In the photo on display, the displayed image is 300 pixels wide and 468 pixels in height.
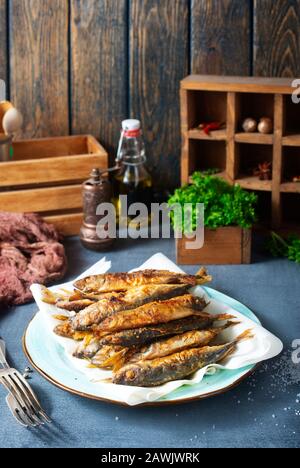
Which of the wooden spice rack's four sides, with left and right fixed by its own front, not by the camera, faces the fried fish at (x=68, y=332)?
front

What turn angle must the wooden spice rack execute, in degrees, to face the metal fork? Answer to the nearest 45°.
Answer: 0° — it already faces it

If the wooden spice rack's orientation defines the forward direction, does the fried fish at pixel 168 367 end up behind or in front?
in front

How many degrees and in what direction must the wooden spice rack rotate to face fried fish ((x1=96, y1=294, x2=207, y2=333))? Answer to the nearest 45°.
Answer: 0° — it already faces it

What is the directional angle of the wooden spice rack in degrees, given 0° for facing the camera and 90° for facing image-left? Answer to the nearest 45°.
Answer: approximately 0°

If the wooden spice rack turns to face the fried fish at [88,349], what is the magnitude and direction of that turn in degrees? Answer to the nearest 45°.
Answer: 0° — it already faces it

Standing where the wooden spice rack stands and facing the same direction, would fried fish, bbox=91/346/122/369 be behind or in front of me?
in front
